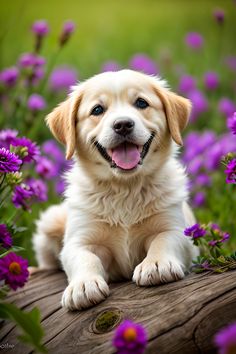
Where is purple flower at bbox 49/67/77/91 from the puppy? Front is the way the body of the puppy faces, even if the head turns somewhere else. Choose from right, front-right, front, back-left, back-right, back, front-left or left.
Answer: back

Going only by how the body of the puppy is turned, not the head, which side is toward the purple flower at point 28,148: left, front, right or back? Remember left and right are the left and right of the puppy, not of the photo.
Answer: right

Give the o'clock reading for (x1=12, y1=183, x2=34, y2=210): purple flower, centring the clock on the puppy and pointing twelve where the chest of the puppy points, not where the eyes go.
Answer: The purple flower is roughly at 3 o'clock from the puppy.

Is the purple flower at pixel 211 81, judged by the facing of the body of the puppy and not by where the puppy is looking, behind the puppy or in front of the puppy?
behind

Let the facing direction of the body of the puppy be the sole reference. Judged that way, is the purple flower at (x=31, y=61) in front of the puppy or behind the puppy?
behind

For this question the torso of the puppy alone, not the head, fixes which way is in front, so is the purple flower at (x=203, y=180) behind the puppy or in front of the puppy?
behind

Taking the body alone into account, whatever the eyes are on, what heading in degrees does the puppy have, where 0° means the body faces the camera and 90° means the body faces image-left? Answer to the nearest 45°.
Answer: approximately 0°

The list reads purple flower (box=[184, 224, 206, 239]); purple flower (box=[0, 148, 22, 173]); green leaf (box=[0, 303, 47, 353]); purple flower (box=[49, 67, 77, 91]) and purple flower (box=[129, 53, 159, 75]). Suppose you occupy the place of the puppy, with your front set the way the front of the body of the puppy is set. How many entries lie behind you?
2

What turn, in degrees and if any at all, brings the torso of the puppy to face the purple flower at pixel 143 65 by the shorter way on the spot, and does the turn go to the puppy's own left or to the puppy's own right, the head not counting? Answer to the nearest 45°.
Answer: approximately 180°
